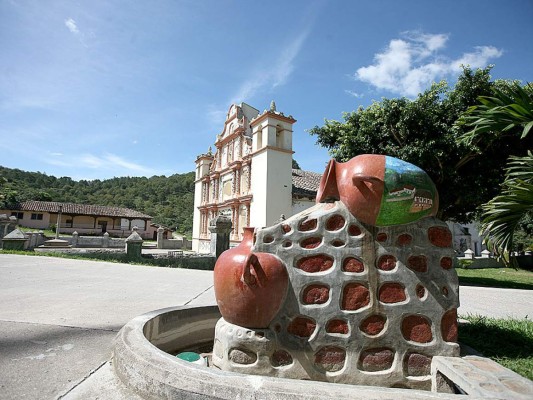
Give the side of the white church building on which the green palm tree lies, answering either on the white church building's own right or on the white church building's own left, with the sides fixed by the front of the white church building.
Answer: on the white church building's own left

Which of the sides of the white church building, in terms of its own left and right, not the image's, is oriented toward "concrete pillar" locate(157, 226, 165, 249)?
right

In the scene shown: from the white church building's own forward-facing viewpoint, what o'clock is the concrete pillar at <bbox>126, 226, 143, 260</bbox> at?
The concrete pillar is roughly at 12 o'clock from the white church building.

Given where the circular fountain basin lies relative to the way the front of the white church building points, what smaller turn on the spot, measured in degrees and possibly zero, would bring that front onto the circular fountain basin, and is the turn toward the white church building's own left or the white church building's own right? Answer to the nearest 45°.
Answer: approximately 45° to the white church building's own left

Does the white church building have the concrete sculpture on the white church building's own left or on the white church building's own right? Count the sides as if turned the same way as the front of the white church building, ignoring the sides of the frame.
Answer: on the white church building's own left

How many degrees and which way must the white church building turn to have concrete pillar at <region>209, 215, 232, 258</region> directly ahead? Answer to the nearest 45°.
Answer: approximately 45° to its left

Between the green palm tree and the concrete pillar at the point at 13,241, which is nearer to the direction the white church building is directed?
the concrete pillar

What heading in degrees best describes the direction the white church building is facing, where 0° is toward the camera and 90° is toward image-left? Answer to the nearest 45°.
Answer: approximately 45°
